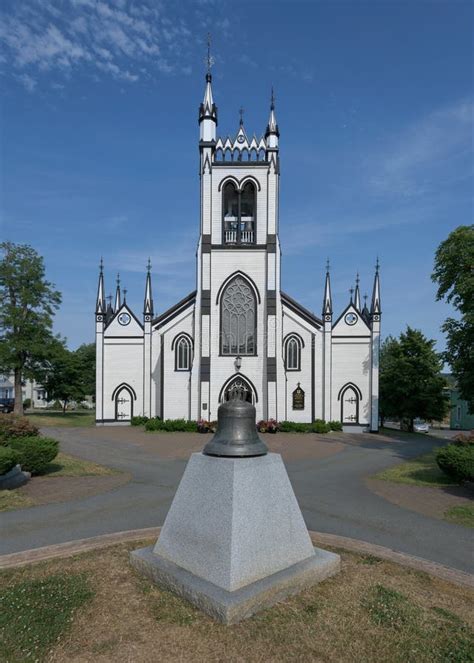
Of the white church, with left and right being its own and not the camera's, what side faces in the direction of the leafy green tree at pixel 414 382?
left

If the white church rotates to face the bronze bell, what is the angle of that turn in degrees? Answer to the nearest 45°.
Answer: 0° — it already faces it

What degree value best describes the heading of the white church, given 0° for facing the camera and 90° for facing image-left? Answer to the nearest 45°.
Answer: approximately 0°

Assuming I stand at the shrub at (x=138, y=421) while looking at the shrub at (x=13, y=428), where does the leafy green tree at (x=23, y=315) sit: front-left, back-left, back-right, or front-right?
back-right

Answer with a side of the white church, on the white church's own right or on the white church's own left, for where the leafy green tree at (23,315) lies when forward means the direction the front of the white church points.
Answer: on the white church's own right

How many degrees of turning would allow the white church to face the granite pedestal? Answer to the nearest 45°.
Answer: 0° — it already faces it

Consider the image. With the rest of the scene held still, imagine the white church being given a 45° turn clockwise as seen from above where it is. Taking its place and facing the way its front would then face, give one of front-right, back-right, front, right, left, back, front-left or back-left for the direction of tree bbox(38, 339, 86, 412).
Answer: right

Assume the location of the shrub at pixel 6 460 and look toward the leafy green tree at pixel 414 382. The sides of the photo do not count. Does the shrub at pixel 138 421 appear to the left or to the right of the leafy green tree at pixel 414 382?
left
